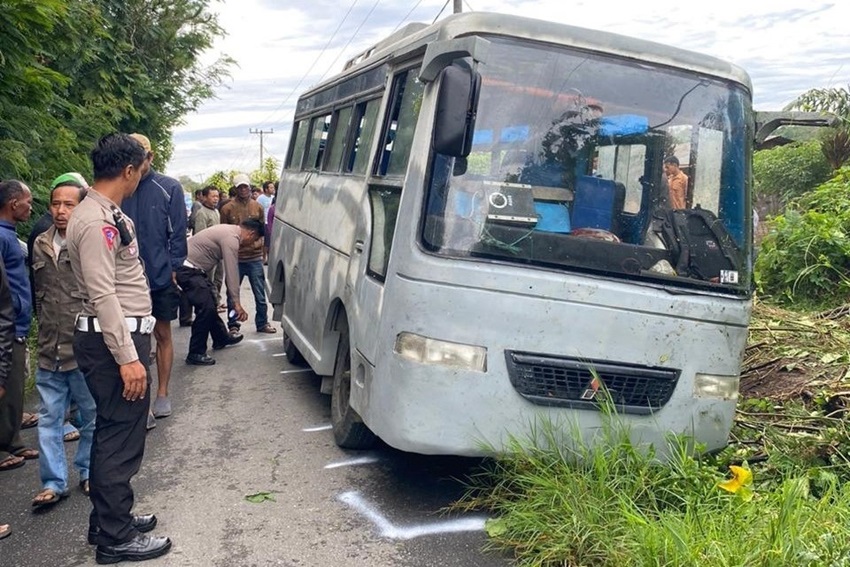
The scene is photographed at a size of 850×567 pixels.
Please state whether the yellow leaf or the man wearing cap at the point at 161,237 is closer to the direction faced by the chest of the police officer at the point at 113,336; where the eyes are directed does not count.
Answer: the yellow leaf

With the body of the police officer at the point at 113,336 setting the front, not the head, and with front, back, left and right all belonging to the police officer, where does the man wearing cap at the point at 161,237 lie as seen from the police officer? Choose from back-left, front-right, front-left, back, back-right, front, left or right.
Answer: left

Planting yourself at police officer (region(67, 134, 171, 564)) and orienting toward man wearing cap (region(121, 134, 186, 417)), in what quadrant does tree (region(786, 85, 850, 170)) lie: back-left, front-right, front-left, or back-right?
front-right

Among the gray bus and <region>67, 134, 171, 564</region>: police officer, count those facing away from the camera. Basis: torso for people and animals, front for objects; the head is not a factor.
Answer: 0

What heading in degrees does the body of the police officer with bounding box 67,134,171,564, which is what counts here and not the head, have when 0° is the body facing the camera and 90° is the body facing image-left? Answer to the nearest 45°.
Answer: approximately 270°

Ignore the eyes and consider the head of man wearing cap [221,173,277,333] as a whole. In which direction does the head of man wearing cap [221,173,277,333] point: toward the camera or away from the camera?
toward the camera

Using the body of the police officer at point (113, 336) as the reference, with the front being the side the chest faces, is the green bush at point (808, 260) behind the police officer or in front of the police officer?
in front

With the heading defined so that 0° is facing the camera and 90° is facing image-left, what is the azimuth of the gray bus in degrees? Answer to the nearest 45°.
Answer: approximately 315°

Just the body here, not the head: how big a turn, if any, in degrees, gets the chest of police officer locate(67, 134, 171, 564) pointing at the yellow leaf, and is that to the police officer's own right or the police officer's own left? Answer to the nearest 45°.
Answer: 0° — they already face it
